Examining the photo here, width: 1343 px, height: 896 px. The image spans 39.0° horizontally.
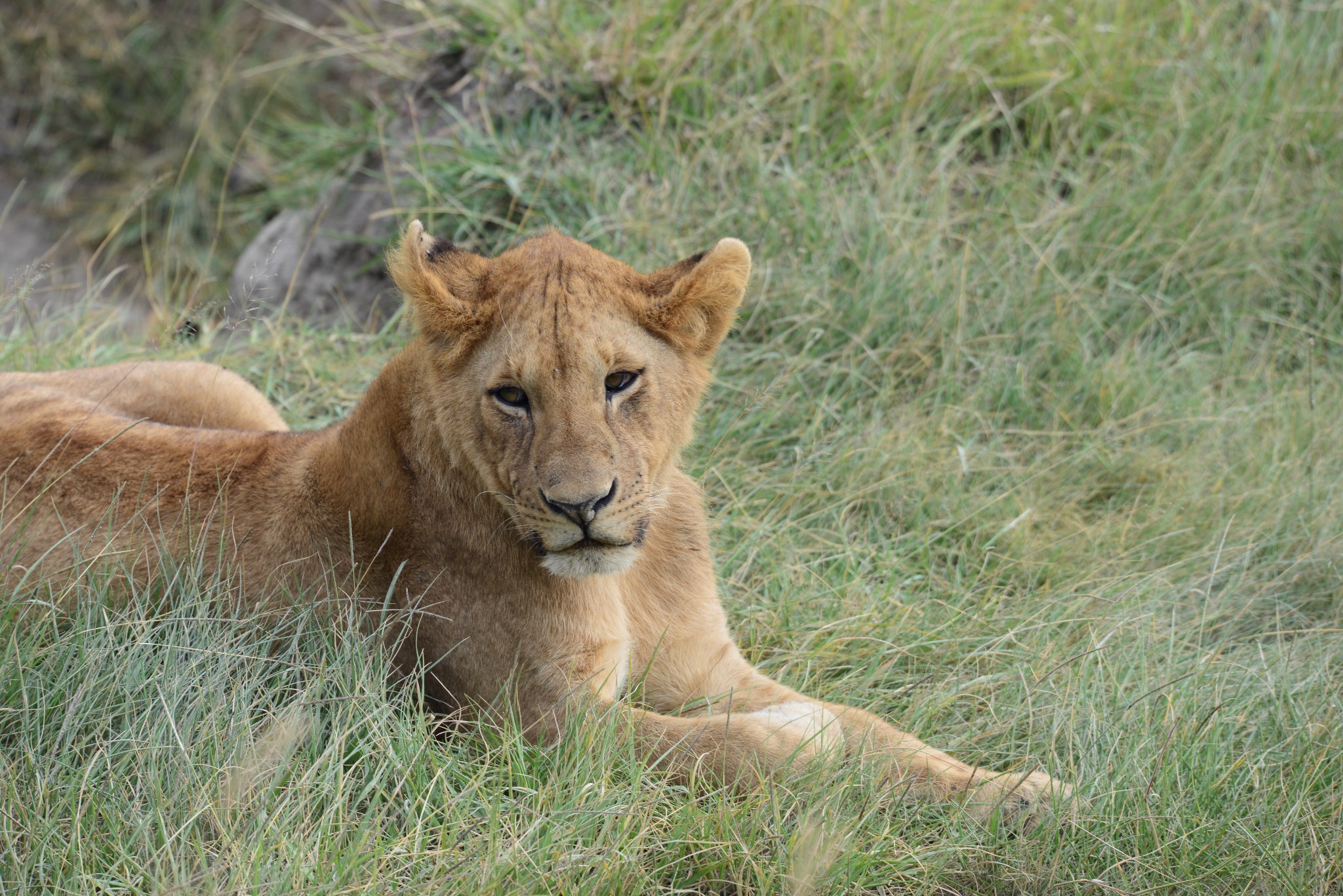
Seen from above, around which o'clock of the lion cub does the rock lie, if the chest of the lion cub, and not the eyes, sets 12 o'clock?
The rock is roughly at 7 o'clock from the lion cub.

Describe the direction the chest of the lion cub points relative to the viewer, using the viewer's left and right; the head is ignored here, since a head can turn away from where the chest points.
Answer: facing the viewer and to the right of the viewer
